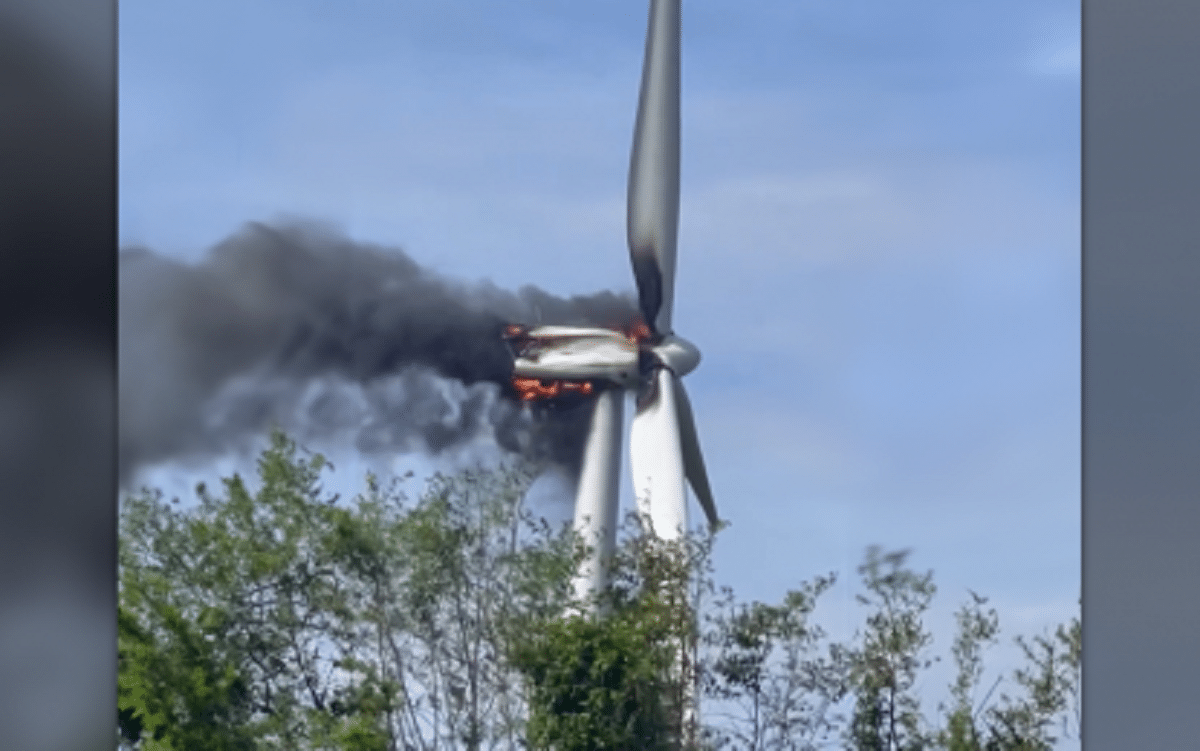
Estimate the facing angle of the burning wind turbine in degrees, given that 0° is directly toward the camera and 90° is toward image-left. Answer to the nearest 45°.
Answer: approximately 270°
